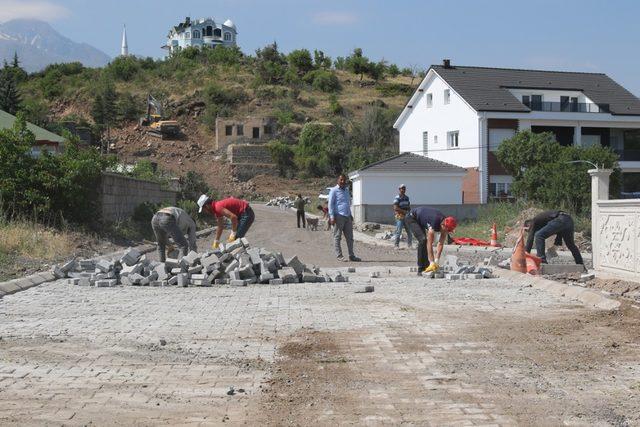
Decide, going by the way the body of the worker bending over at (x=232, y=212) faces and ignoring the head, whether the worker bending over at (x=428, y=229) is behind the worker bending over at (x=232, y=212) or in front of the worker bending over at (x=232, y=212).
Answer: behind

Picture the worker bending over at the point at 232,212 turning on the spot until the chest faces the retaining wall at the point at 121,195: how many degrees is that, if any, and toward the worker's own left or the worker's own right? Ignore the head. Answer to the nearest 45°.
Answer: approximately 90° to the worker's own right

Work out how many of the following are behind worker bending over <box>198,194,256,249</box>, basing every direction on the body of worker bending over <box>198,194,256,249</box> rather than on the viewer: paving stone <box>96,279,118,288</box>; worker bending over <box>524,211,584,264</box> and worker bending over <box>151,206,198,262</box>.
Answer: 1

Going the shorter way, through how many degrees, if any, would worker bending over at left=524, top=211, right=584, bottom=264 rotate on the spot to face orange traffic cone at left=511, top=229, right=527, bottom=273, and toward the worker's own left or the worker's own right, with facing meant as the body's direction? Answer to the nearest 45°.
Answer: approximately 45° to the worker's own left

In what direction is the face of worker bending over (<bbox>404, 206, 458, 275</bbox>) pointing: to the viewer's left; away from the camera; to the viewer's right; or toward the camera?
to the viewer's right

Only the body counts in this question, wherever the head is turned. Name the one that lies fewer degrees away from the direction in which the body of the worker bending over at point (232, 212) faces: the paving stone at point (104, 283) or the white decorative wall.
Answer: the paving stone

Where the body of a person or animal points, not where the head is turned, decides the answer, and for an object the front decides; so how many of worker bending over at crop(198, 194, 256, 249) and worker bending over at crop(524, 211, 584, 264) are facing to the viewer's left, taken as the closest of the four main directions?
2

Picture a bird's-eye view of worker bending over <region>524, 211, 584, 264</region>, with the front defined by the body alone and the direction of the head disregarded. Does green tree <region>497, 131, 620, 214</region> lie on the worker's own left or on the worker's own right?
on the worker's own right

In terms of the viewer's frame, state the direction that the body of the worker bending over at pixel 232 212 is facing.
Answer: to the viewer's left

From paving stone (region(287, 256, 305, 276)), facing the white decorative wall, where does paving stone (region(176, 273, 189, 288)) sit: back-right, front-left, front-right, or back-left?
back-right

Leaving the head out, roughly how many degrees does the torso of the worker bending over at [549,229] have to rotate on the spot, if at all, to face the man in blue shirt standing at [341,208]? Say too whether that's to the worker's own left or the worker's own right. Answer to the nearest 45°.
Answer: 0° — they already face them

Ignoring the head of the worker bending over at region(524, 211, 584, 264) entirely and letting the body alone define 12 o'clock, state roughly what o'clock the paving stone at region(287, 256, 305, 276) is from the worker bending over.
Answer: The paving stone is roughly at 11 o'clock from the worker bending over.

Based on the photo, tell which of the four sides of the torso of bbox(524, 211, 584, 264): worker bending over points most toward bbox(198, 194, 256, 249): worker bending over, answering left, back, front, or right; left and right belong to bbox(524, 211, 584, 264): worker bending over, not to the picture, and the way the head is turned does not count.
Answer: front

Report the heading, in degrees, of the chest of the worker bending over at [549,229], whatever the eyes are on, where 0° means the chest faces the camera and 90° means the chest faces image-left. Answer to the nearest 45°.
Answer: approximately 90°
